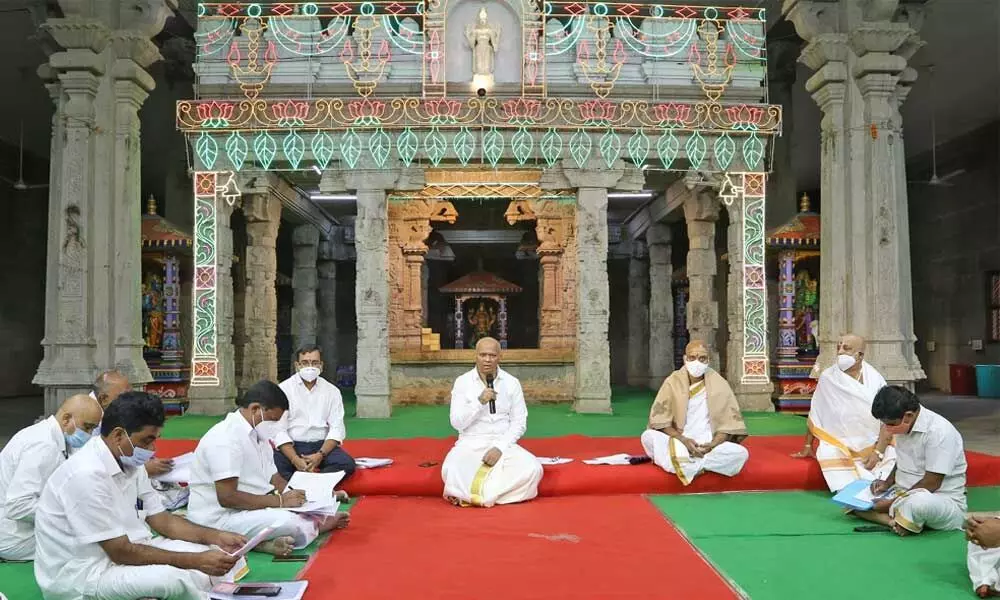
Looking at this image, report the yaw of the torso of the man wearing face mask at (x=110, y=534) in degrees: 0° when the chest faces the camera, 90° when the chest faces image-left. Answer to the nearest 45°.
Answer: approximately 270°

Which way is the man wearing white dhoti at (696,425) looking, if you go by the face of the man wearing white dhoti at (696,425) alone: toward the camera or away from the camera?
toward the camera

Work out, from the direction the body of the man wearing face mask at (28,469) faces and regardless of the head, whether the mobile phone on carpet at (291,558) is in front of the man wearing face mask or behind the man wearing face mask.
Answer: in front

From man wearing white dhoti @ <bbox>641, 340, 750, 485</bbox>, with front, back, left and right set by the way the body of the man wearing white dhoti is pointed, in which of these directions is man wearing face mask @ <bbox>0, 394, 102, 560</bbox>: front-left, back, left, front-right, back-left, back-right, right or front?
front-right

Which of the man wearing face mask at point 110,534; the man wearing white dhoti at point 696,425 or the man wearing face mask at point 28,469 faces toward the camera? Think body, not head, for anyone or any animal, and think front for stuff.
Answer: the man wearing white dhoti

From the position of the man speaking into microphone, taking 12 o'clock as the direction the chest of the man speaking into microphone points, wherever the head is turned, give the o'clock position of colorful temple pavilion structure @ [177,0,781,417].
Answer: The colorful temple pavilion structure is roughly at 6 o'clock from the man speaking into microphone.

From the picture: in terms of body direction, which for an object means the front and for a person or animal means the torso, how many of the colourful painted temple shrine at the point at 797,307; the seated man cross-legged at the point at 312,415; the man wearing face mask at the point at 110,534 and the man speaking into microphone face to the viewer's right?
1

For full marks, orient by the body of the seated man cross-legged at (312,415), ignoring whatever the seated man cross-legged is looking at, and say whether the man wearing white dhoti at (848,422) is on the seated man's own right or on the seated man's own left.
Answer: on the seated man's own left

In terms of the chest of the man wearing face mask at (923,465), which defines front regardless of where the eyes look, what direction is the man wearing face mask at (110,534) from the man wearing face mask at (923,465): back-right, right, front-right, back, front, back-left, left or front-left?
front-left

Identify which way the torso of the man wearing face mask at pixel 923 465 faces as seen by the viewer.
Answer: to the viewer's left

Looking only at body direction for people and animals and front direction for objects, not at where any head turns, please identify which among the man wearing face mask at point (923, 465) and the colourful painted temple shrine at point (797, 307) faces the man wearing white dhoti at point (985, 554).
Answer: the colourful painted temple shrine

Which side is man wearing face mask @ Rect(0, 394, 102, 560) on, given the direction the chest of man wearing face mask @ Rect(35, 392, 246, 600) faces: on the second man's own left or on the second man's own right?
on the second man's own left

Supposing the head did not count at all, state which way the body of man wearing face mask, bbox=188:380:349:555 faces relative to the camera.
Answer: to the viewer's right

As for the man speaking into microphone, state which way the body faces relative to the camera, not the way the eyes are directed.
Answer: toward the camera

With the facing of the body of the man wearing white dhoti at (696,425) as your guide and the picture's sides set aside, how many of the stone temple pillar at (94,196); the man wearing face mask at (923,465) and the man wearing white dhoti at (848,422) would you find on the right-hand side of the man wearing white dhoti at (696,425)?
1

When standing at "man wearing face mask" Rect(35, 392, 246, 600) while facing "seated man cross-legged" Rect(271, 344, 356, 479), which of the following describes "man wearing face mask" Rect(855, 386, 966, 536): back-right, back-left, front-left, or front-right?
front-right

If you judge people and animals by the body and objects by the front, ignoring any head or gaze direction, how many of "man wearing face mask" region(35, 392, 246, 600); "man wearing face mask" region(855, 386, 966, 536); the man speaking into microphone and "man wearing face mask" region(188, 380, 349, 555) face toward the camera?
1

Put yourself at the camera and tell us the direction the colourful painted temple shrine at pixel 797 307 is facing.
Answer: facing the viewer
